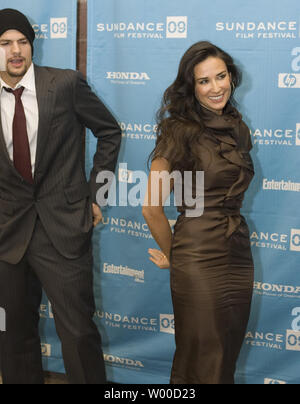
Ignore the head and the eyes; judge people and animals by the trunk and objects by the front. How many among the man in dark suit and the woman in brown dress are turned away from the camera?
0

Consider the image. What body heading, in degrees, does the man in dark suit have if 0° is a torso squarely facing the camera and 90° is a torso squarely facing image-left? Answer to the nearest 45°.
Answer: approximately 0°

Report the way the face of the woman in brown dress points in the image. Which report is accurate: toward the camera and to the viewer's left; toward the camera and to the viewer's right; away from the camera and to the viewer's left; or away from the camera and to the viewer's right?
toward the camera and to the viewer's right

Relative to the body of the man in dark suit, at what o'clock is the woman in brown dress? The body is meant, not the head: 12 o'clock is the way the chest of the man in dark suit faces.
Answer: The woman in brown dress is roughly at 10 o'clock from the man in dark suit.
